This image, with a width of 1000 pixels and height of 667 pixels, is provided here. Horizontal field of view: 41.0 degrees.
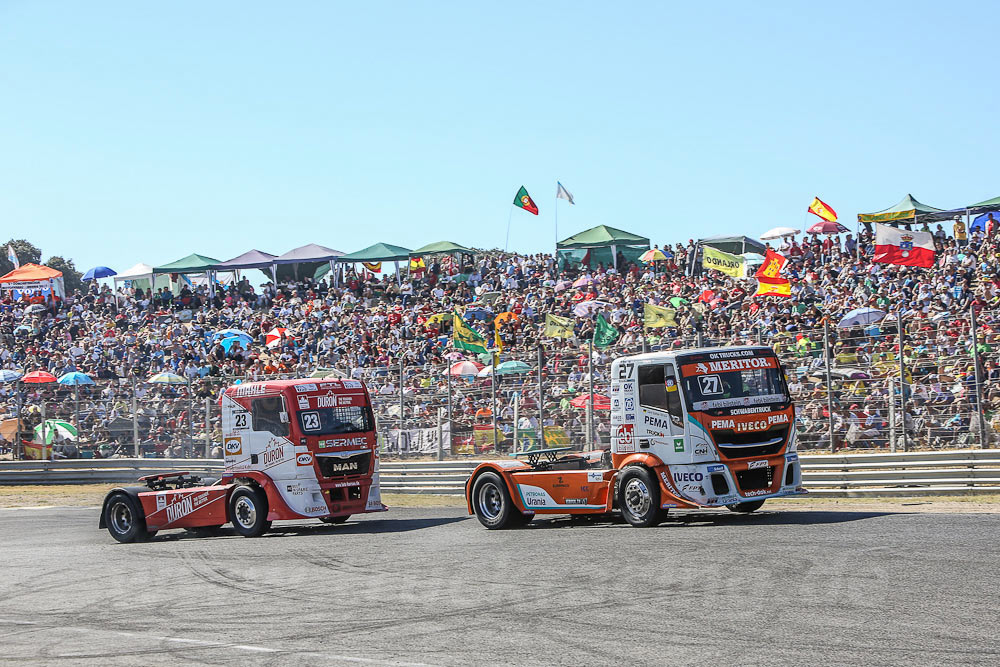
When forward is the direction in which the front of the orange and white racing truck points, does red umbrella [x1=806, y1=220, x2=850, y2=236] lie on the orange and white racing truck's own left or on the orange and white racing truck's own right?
on the orange and white racing truck's own left

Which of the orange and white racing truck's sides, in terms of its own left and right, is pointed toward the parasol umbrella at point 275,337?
back

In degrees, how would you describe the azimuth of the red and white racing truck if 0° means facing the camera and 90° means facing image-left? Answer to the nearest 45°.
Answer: approximately 315°

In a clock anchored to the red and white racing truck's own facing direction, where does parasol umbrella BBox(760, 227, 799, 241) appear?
The parasol umbrella is roughly at 9 o'clock from the red and white racing truck.

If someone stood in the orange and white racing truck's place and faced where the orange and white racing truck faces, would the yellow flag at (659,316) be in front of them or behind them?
behind

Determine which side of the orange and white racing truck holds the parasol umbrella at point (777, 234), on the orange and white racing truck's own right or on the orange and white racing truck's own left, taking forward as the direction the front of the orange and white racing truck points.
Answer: on the orange and white racing truck's own left

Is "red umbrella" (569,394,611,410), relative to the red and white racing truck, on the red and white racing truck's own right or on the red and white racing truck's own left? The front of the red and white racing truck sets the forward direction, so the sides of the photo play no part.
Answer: on the red and white racing truck's own left

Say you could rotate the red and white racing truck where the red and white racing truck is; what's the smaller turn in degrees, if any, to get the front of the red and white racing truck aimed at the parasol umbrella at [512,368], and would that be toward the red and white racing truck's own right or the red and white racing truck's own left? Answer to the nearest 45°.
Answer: approximately 90° to the red and white racing truck's own left

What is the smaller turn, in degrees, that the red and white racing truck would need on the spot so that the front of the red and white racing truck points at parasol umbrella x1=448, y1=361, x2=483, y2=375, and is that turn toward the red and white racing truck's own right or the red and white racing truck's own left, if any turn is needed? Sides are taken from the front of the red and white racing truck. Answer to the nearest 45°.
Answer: approximately 90° to the red and white racing truck's own left

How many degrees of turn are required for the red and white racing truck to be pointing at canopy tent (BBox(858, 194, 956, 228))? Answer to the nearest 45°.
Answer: approximately 90° to its left

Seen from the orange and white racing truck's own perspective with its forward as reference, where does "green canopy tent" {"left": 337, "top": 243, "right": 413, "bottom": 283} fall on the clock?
The green canopy tent is roughly at 7 o'clock from the orange and white racing truck.
